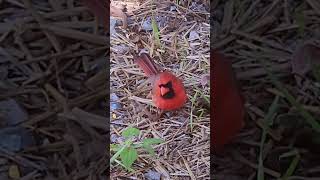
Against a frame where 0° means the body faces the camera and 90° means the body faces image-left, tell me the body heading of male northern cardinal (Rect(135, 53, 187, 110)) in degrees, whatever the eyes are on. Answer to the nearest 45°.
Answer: approximately 315°
